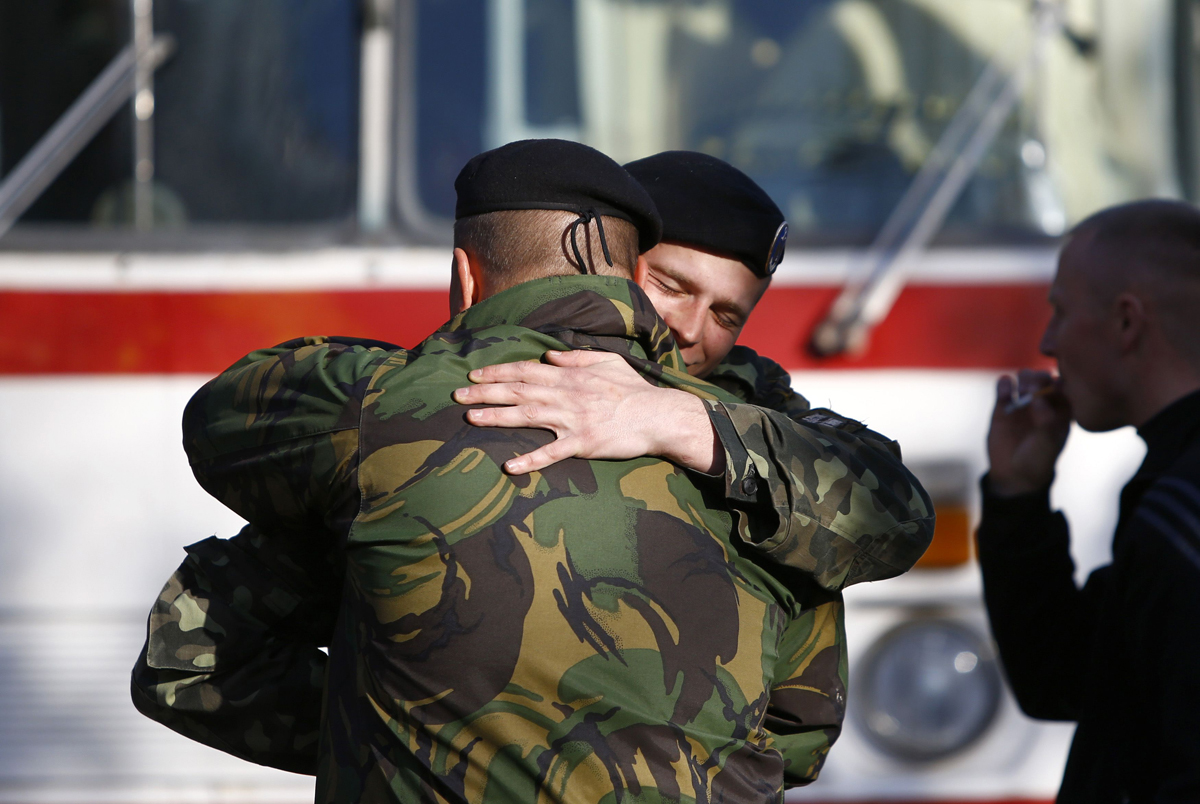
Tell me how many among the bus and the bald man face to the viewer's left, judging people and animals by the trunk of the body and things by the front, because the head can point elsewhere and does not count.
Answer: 1

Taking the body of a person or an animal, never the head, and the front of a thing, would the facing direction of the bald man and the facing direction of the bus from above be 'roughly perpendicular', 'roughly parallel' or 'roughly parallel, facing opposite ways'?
roughly perpendicular

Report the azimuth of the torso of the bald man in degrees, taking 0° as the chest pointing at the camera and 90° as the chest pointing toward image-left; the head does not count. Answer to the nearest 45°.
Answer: approximately 90°

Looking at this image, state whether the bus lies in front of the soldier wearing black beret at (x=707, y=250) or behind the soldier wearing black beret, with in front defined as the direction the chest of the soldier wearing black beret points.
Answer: behind

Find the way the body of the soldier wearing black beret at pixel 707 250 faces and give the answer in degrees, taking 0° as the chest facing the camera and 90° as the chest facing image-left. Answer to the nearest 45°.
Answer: approximately 0°

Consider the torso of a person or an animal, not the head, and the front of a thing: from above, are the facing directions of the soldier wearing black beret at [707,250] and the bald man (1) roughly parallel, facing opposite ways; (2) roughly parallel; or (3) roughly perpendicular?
roughly perpendicular
